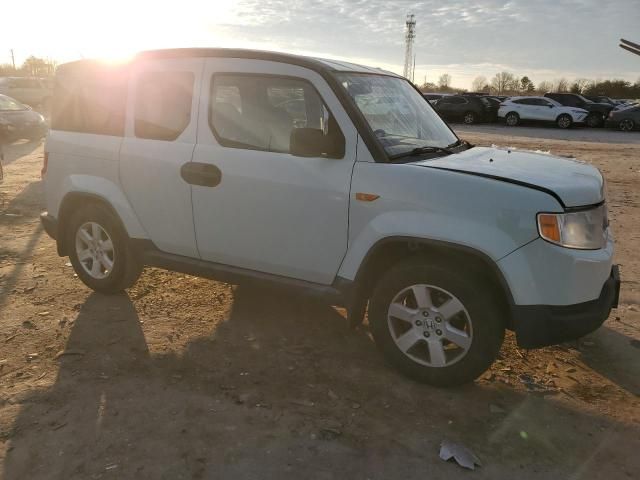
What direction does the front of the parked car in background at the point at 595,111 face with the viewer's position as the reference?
facing to the right of the viewer

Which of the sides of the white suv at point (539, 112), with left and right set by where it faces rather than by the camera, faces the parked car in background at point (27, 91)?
back

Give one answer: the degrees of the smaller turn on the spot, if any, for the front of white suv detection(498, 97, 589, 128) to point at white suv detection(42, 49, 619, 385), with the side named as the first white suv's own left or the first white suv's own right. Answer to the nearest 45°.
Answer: approximately 90° to the first white suv's own right

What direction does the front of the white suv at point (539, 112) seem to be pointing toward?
to the viewer's right

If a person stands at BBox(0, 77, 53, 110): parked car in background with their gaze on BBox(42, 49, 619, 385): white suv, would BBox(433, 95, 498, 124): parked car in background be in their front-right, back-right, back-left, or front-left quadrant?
front-left

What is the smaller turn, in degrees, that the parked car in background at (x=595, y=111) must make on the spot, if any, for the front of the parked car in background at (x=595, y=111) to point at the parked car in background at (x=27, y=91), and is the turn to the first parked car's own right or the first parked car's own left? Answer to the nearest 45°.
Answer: approximately 135° to the first parked car's own right

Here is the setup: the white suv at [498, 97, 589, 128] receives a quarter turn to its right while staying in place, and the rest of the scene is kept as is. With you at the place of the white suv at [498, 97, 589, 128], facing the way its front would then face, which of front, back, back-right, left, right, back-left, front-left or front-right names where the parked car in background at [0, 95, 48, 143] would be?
front-right

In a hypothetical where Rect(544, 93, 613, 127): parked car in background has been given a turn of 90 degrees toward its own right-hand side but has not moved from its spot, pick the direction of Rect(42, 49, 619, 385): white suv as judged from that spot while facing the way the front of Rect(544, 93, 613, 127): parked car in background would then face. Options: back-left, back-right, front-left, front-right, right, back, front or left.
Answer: front

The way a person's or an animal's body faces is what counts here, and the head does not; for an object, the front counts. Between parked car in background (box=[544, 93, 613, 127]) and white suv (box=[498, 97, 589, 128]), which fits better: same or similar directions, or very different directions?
same or similar directions
